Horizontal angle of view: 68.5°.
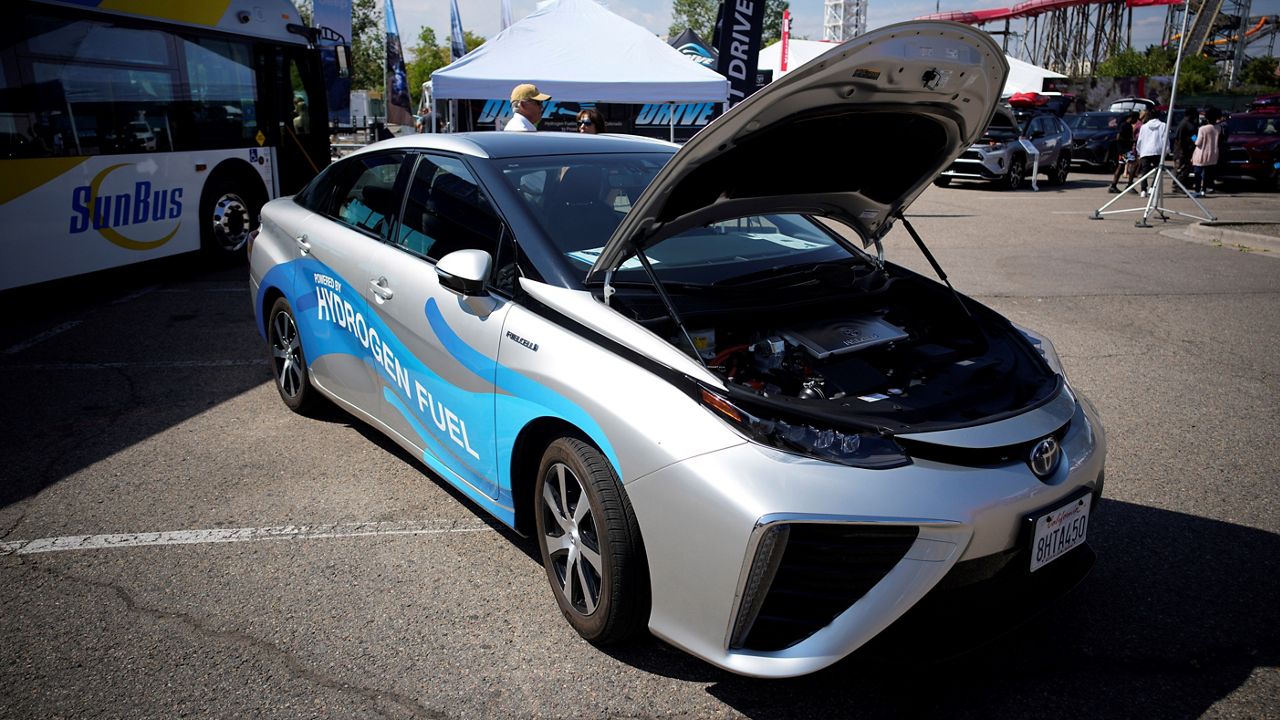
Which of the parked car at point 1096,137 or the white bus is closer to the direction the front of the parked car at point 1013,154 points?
the white bus

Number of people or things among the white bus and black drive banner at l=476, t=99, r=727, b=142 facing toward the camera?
1

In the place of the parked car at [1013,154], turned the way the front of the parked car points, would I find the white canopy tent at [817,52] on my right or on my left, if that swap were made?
on my right

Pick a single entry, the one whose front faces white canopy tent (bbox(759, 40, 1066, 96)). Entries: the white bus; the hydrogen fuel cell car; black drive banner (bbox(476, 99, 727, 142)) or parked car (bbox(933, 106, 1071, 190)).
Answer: the white bus

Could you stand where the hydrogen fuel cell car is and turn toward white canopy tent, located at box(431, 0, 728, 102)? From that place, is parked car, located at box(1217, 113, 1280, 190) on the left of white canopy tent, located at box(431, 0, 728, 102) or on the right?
right

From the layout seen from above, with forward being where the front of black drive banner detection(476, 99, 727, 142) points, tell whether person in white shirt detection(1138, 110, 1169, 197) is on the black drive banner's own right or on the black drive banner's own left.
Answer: on the black drive banner's own left

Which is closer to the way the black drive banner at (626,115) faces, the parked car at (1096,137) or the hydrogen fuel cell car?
the hydrogen fuel cell car
